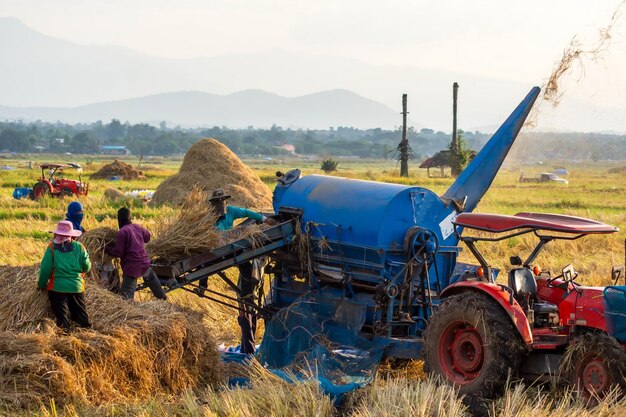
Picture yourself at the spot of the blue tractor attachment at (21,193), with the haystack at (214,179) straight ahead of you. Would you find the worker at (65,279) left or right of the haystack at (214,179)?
right

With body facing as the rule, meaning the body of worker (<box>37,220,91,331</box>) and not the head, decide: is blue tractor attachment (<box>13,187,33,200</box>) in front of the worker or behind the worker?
in front

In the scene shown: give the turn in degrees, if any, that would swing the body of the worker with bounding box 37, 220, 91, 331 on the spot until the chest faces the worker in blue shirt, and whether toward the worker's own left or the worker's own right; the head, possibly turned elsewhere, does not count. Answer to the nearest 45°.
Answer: approximately 45° to the worker's own right

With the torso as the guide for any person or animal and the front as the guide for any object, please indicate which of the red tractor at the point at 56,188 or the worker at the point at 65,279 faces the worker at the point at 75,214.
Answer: the worker at the point at 65,279

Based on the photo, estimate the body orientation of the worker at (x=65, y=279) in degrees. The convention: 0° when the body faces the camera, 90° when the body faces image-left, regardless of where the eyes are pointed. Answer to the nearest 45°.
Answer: approximately 180°

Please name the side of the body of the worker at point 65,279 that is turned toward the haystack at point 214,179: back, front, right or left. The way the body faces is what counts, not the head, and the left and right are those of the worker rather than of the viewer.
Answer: front

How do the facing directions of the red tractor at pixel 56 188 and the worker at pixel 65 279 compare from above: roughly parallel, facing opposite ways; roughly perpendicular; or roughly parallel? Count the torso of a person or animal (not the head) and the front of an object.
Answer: roughly perpendicular

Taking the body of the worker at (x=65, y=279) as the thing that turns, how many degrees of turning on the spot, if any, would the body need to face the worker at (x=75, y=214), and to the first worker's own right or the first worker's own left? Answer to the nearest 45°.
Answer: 0° — they already face them

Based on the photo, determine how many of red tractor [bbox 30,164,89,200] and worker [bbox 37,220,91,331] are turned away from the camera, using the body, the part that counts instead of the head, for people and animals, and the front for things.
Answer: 1
